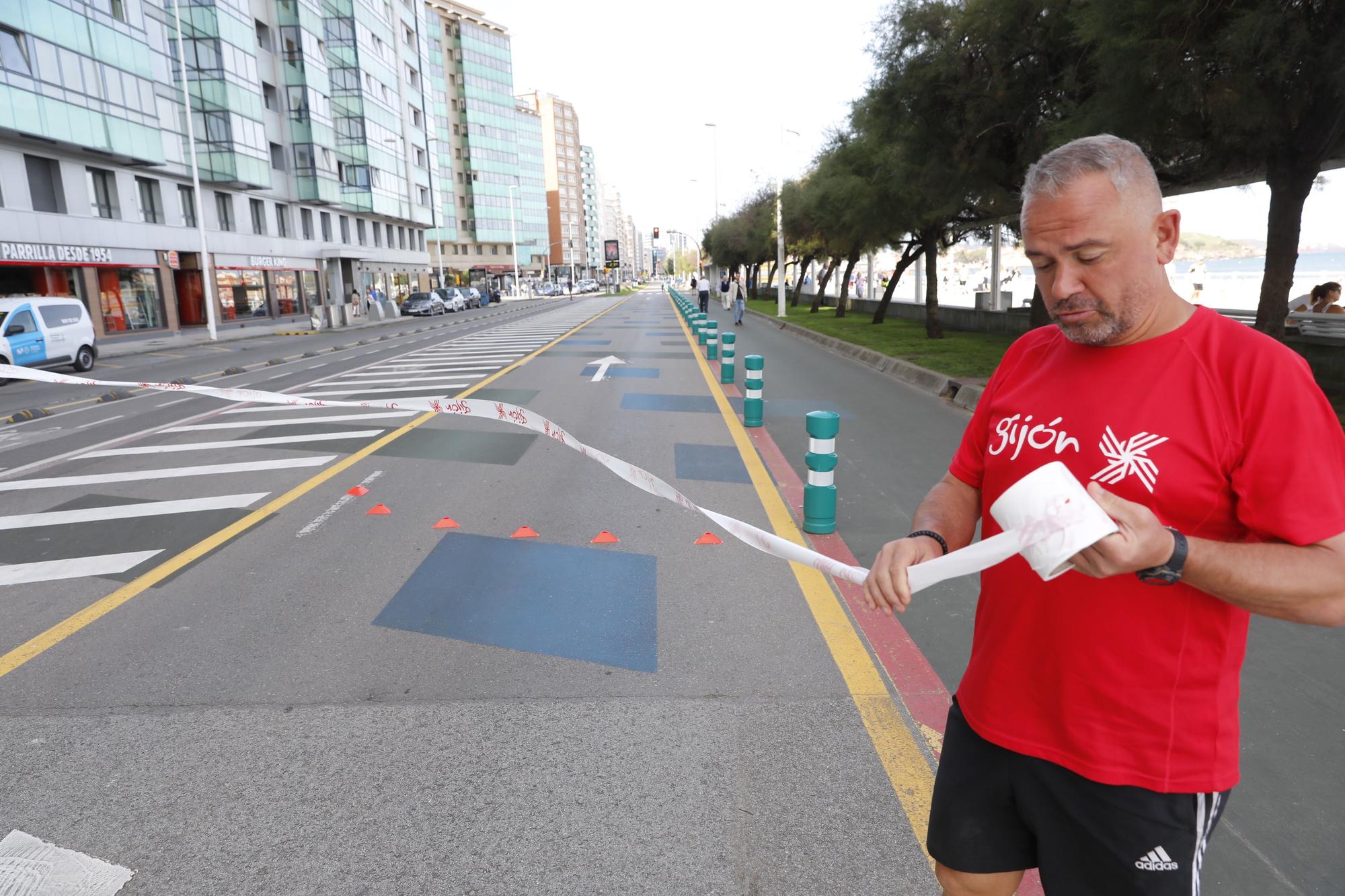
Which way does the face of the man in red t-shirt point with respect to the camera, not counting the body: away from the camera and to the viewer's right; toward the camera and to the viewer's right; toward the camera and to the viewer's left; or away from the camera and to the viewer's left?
toward the camera and to the viewer's left

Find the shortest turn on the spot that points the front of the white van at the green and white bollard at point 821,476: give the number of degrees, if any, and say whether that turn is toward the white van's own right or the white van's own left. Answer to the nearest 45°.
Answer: approximately 45° to the white van's own left

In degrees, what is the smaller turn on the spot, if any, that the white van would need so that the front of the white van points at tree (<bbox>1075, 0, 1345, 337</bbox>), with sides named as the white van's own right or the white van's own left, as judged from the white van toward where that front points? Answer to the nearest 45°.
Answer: approximately 90° to the white van's own left

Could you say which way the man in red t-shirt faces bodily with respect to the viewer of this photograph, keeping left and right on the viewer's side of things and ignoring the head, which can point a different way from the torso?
facing the viewer and to the left of the viewer

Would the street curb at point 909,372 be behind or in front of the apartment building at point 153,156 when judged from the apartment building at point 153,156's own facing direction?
in front

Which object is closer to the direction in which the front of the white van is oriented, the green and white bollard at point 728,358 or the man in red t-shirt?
the man in red t-shirt

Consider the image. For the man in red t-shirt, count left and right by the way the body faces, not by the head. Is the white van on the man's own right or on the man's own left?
on the man's own right

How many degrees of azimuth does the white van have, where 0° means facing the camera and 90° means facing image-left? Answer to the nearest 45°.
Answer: approximately 45°
